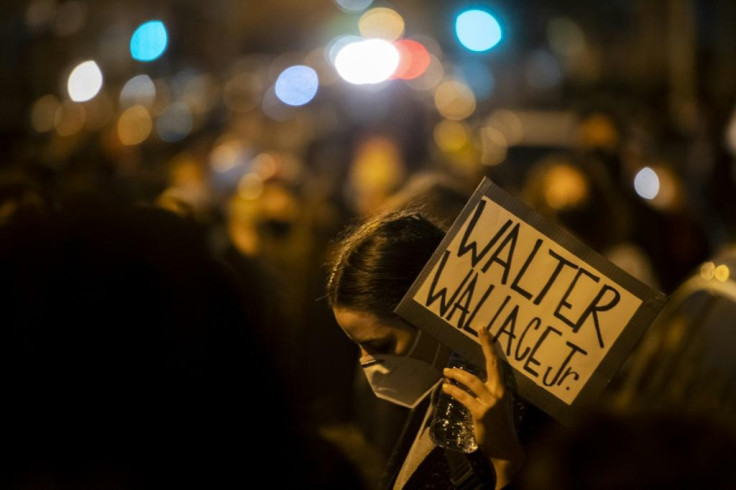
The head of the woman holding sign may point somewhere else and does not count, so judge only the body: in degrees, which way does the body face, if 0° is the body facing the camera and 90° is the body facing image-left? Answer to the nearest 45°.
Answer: approximately 45°

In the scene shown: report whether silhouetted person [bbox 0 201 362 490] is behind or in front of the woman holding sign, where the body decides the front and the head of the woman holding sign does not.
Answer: in front

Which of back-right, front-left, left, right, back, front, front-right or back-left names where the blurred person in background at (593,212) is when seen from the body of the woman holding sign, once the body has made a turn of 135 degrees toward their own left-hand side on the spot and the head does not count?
left
